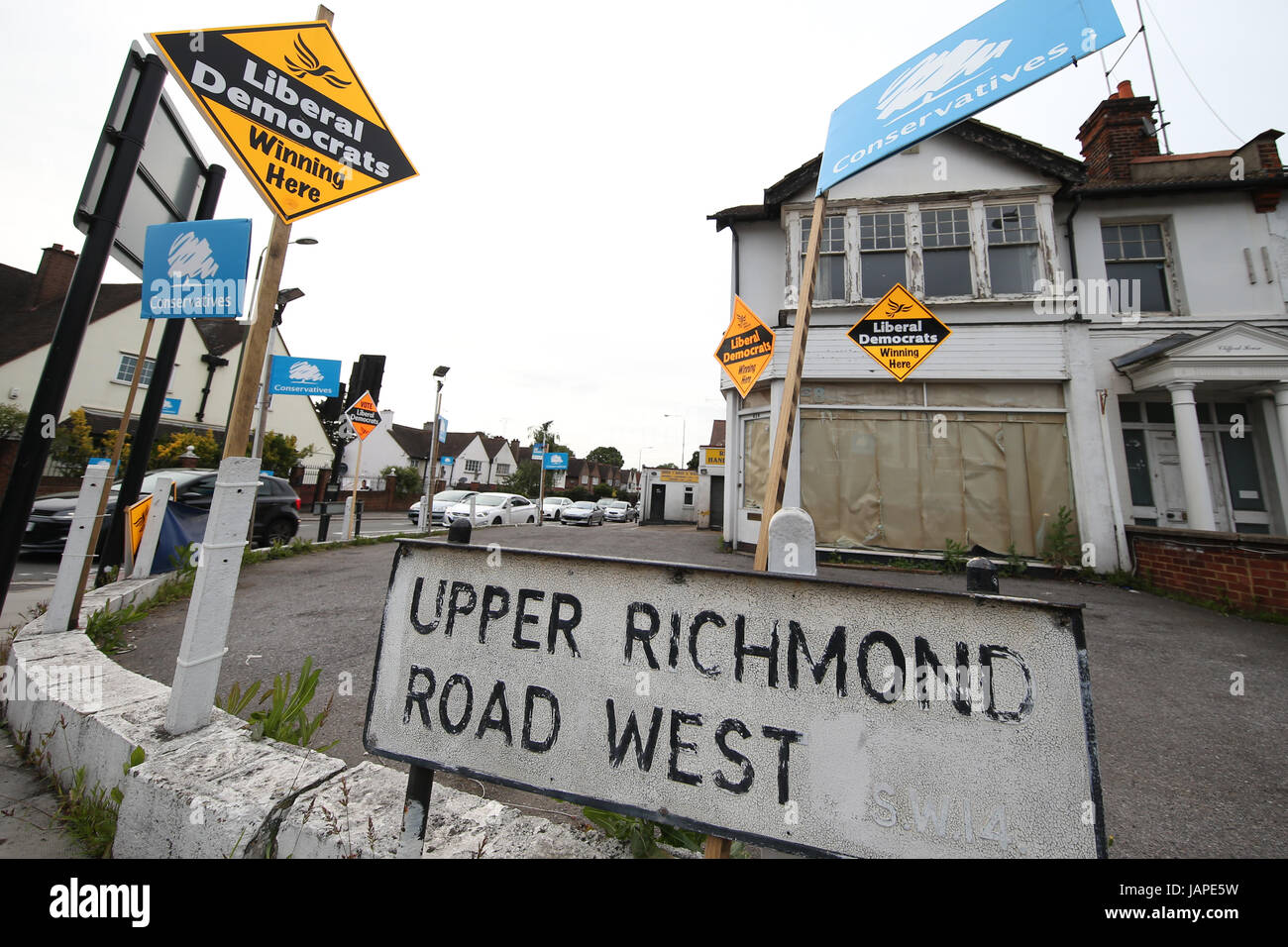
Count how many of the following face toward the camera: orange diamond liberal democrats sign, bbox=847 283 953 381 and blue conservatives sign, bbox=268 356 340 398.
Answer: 2

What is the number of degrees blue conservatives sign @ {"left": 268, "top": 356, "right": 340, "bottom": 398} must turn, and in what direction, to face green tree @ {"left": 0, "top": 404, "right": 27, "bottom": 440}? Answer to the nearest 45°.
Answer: approximately 135° to its right

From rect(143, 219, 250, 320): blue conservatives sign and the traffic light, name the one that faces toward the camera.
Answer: the blue conservatives sign

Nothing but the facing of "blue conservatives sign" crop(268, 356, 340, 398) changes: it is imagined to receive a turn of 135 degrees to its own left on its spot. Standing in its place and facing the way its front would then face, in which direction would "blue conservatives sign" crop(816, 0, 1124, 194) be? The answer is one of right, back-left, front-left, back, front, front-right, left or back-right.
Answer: back-right

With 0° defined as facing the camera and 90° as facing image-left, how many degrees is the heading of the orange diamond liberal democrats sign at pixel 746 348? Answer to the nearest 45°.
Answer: approximately 45°

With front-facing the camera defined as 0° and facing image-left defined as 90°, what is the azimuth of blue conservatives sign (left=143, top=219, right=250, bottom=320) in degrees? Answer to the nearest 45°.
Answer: approximately 0°

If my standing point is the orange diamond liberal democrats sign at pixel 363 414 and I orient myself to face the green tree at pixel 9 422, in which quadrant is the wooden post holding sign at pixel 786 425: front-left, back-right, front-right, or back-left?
back-left

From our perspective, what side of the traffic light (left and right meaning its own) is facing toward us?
back

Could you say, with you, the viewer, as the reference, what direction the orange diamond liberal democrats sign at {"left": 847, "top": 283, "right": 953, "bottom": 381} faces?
facing the viewer

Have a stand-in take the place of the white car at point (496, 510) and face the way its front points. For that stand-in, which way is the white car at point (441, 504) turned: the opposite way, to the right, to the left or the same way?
the same way

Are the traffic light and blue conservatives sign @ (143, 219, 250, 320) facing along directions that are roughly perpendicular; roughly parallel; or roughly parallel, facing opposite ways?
roughly parallel, facing opposite ways

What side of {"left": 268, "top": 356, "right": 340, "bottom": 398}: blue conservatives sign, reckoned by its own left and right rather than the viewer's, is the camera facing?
front

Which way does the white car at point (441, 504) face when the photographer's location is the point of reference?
facing the viewer and to the left of the viewer

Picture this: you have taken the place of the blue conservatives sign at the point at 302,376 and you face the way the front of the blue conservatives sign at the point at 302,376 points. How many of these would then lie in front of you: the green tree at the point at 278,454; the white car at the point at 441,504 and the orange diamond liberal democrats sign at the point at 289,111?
1
